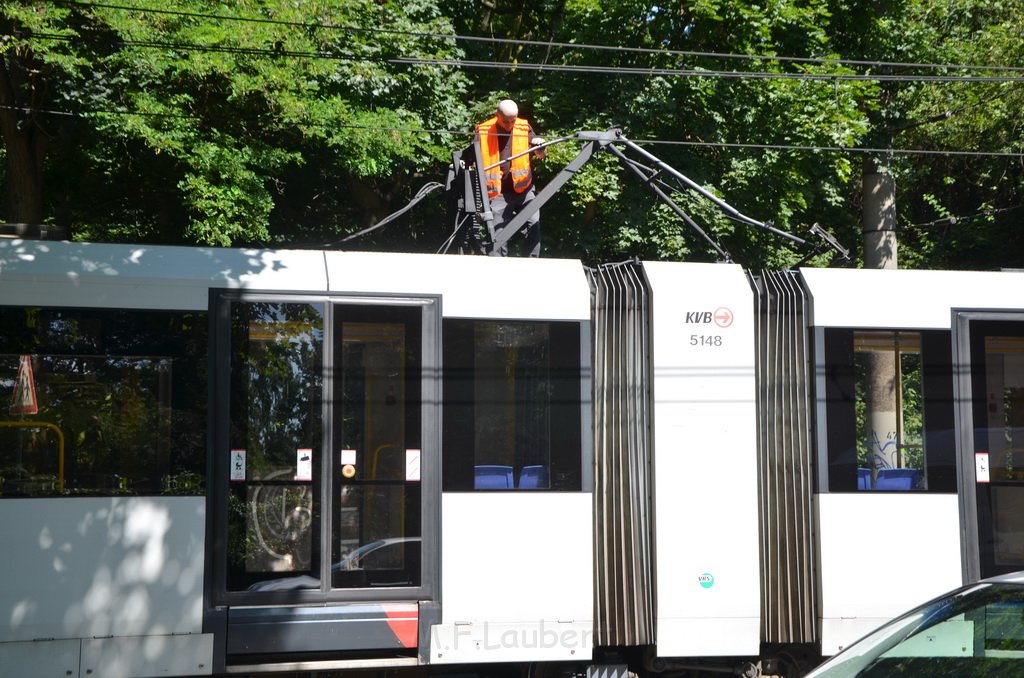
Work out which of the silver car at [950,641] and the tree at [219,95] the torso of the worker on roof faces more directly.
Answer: the silver car

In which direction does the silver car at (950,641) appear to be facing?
to the viewer's left

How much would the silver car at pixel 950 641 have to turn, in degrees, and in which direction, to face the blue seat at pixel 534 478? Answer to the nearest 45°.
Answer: approximately 45° to its right

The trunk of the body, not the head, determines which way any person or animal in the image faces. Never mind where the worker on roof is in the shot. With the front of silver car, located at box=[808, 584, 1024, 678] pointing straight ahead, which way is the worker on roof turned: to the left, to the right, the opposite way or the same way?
to the left

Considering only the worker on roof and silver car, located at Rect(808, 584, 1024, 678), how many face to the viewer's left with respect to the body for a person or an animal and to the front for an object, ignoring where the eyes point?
1

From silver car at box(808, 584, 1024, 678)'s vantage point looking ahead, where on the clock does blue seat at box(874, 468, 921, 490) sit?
The blue seat is roughly at 3 o'clock from the silver car.

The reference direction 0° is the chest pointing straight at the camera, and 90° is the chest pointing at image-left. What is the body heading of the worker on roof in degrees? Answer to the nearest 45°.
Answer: approximately 0°
